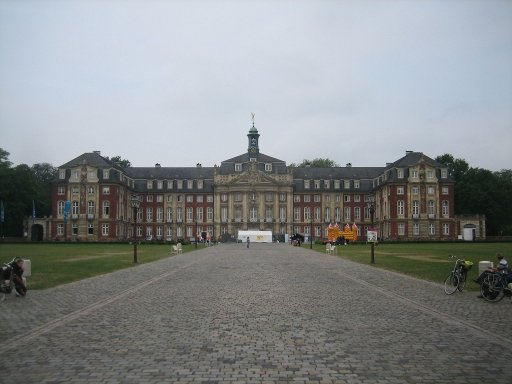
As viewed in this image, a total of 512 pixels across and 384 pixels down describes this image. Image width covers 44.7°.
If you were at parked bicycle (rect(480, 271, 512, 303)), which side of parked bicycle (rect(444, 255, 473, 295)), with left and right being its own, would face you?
left

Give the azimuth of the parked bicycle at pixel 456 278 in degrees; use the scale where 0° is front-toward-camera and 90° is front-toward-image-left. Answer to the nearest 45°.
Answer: approximately 45°
